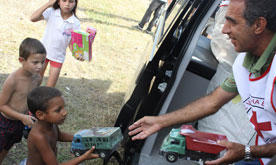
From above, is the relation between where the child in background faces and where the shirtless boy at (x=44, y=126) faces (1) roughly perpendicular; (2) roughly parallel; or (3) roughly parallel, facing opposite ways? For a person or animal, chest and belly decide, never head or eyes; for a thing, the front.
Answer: roughly perpendicular

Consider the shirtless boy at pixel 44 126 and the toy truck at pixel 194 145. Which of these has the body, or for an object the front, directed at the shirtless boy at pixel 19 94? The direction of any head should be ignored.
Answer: the toy truck

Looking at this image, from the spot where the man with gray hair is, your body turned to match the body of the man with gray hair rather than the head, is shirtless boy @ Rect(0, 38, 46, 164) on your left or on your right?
on your right

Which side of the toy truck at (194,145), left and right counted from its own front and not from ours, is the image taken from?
left

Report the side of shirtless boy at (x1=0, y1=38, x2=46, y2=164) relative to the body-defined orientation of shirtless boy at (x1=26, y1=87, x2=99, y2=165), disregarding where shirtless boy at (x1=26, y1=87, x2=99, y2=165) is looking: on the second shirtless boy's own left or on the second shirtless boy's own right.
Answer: on the second shirtless boy's own left

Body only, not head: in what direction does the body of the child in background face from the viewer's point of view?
toward the camera

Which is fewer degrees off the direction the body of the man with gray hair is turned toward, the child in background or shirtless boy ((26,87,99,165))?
the shirtless boy

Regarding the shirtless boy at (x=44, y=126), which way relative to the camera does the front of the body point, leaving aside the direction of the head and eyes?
to the viewer's right

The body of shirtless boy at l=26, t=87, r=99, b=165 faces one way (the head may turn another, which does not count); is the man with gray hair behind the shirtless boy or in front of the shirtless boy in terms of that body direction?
in front

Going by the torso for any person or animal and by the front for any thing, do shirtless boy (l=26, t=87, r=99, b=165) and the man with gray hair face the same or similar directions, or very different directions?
very different directions

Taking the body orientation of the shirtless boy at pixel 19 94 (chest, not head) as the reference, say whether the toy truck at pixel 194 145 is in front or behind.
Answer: in front

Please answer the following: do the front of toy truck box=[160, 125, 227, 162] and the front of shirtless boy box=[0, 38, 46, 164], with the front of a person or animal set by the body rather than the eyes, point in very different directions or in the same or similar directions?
very different directions

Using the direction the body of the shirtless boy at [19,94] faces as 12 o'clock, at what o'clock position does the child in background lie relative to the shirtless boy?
The child in background is roughly at 8 o'clock from the shirtless boy.

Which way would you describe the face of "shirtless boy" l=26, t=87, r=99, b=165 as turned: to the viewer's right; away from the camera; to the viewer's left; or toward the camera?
to the viewer's right

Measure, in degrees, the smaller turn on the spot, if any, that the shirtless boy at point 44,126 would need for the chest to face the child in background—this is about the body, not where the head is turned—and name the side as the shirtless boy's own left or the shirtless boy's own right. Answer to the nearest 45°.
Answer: approximately 90° to the shirtless boy's own left
